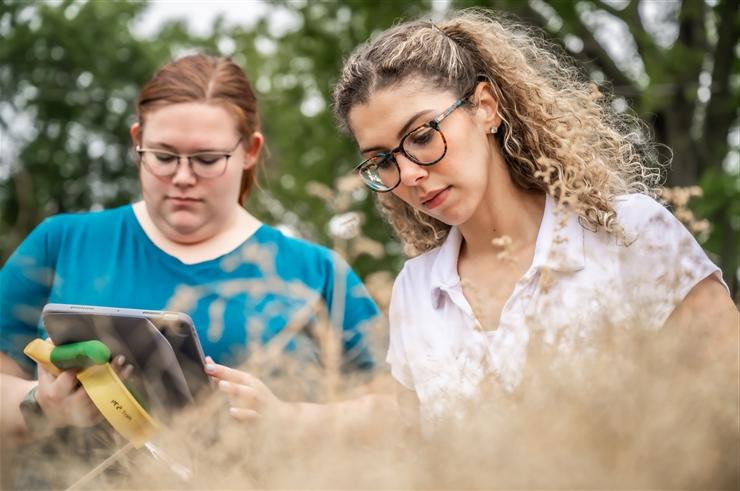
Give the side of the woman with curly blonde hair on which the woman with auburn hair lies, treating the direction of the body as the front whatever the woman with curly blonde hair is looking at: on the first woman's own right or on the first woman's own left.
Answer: on the first woman's own right

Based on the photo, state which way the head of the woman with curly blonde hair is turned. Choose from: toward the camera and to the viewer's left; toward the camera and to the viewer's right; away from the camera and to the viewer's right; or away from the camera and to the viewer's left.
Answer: toward the camera and to the viewer's left

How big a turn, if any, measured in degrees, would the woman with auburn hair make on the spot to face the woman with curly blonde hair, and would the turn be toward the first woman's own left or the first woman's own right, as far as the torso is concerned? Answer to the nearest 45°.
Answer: approximately 45° to the first woman's own left

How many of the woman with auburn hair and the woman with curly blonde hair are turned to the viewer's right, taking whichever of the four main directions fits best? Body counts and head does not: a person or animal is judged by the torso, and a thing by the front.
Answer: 0

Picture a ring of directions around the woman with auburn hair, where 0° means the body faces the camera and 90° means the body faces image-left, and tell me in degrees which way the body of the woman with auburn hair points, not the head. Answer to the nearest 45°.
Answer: approximately 0°
